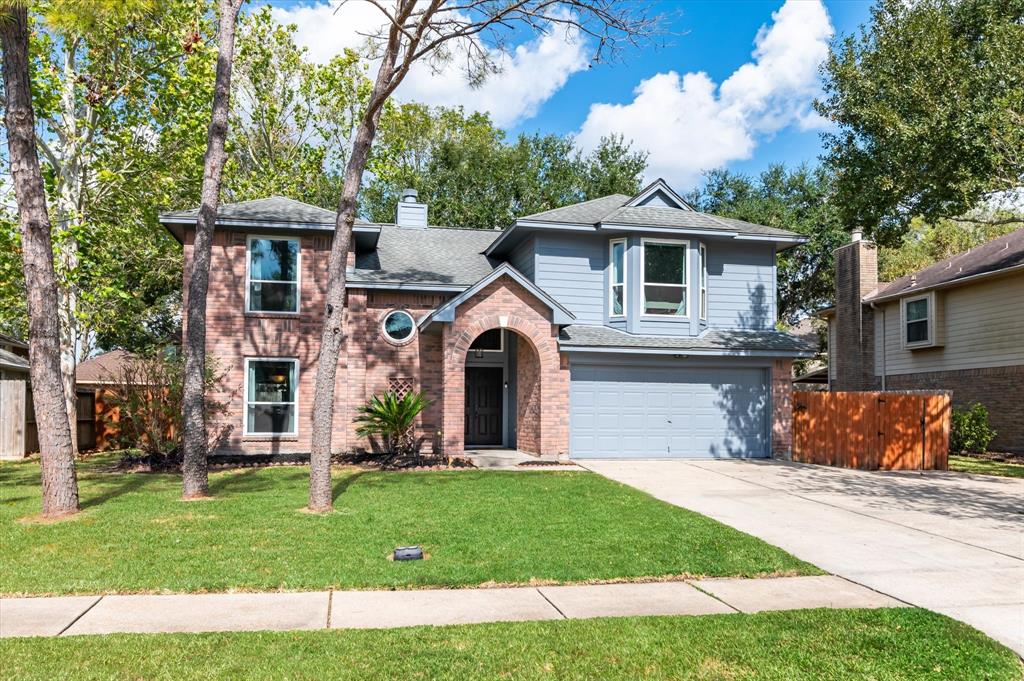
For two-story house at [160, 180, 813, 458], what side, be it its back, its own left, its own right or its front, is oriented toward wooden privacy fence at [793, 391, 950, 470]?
left

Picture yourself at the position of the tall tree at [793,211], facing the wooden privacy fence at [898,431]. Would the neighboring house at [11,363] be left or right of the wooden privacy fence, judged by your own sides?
right

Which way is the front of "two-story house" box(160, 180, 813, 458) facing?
toward the camera

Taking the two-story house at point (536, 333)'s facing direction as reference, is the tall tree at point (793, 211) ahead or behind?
behind

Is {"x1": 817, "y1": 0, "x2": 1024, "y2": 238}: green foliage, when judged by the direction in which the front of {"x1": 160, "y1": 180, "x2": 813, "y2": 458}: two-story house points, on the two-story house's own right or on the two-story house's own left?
on the two-story house's own left

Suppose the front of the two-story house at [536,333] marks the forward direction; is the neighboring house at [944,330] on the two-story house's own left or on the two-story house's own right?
on the two-story house's own left
